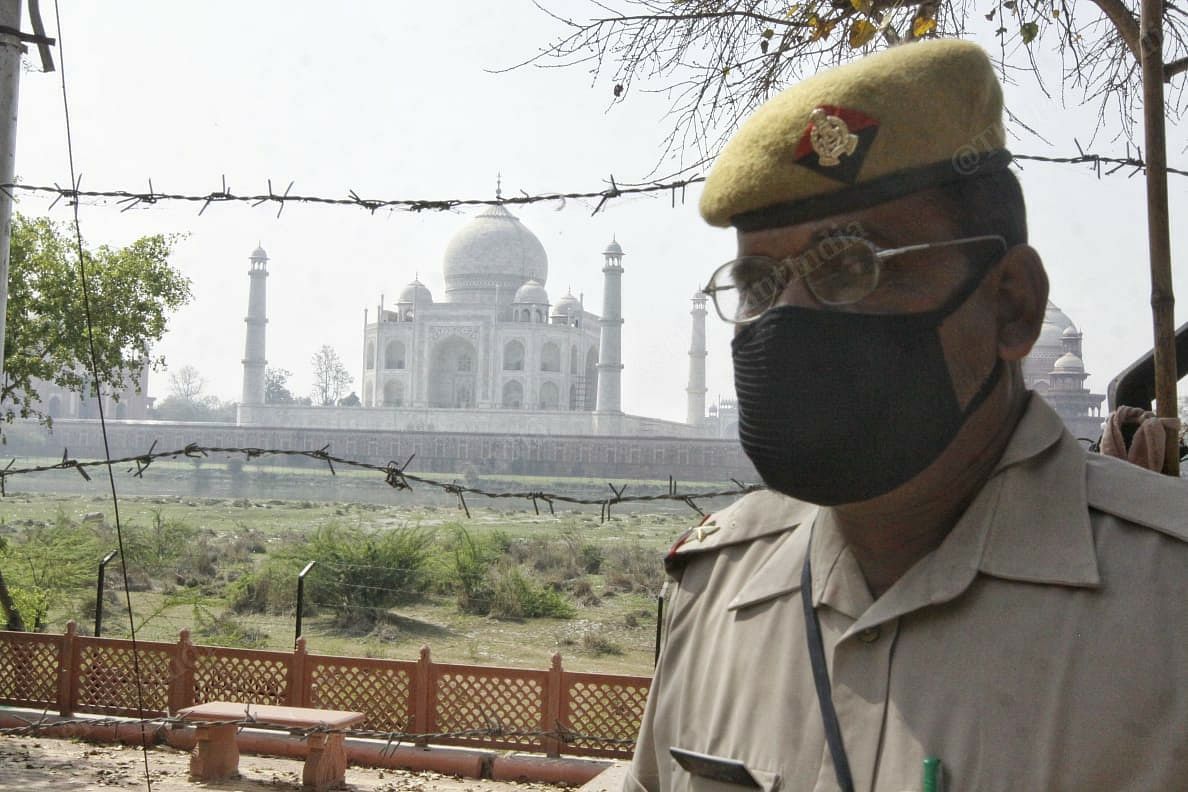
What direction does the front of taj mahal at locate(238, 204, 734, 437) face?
toward the camera

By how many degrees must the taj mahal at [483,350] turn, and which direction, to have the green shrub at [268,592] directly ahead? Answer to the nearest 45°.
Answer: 0° — it already faces it

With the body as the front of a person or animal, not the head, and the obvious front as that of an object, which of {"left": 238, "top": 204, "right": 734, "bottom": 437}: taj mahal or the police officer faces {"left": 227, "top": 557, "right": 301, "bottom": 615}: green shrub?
the taj mahal

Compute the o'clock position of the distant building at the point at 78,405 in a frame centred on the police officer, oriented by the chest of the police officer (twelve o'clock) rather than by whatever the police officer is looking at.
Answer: The distant building is roughly at 3 o'clock from the police officer.

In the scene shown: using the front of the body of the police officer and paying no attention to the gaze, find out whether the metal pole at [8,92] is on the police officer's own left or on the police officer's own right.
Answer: on the police officer's own right

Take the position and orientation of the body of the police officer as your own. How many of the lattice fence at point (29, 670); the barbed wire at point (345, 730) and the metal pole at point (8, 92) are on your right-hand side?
3

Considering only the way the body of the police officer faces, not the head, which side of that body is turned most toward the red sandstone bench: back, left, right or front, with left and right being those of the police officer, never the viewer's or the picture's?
right

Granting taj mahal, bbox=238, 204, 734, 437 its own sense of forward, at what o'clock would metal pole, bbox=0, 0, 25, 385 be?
The metal pole is roughly at 12 o'clock from the taj mahal.

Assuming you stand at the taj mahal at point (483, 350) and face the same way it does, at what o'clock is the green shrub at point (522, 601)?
The green shrub is roughly at 12 o'clock from the taj mahal.

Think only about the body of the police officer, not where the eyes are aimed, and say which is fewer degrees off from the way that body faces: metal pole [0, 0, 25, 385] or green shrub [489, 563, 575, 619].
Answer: the metal pole

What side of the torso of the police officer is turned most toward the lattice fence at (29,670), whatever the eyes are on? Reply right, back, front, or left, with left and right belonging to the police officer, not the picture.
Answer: right

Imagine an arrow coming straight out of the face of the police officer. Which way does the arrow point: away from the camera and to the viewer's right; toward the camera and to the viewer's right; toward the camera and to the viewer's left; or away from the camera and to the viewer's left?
toward the camera and to the viewer's left

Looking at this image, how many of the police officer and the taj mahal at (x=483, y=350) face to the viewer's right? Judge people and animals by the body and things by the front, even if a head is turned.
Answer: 0
